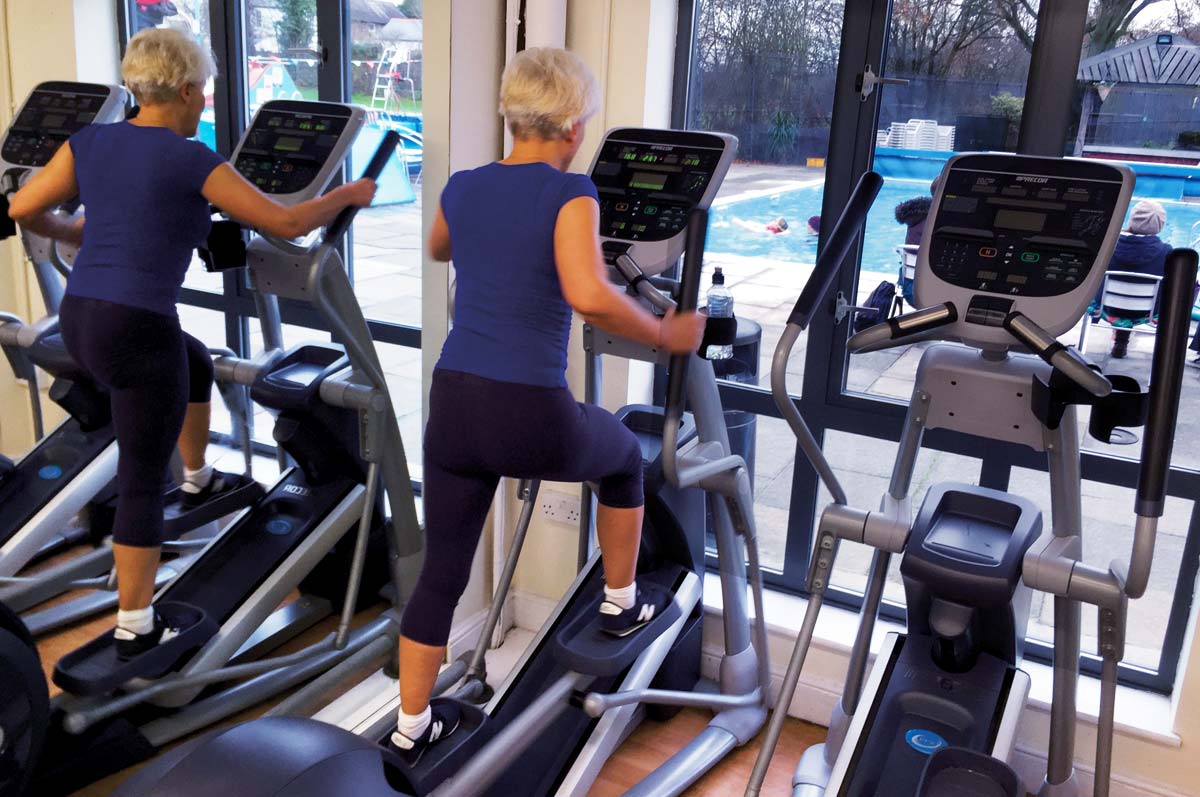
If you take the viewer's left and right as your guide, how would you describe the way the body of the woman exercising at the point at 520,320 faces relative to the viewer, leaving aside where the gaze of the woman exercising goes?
facing away from the viewer and to the right of the viewer

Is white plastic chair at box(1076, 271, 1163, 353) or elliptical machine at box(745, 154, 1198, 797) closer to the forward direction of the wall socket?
the elliptical machine

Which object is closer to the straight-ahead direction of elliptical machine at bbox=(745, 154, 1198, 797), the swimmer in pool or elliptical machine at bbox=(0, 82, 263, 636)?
the swimmer in pool

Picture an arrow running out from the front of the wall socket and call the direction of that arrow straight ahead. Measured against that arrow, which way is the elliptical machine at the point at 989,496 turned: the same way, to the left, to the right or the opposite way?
the opposite way

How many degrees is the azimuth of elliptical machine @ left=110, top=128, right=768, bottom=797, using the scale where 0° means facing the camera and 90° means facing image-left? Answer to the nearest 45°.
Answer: approximately 225°

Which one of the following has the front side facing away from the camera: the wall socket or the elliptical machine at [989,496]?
the elliptical machine

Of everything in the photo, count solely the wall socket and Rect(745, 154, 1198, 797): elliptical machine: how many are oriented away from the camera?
1

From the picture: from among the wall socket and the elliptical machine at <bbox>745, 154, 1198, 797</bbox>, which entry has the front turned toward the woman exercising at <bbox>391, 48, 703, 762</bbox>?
the wall socket

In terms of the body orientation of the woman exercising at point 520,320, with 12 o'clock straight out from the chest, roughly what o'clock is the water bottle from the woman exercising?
The water bottle is roughly at 12 o'clock from the woman exercising.

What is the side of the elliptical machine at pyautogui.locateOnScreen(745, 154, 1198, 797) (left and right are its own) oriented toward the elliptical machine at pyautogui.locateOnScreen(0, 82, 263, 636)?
left
